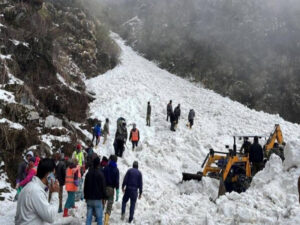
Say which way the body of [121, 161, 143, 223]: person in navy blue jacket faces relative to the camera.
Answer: away from the camera

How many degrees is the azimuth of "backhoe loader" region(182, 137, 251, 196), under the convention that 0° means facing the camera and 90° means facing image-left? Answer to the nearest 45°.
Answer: approximately 45°
